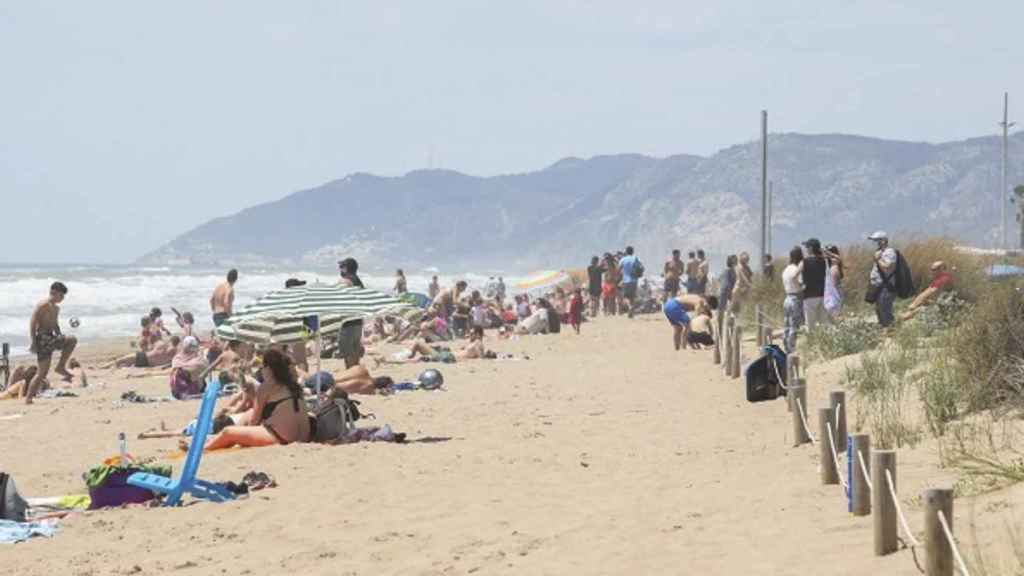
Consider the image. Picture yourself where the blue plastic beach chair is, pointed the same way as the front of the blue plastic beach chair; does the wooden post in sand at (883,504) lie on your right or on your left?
on your left

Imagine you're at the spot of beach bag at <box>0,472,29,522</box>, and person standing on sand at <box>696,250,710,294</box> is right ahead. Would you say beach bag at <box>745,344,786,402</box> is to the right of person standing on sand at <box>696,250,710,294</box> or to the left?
right
